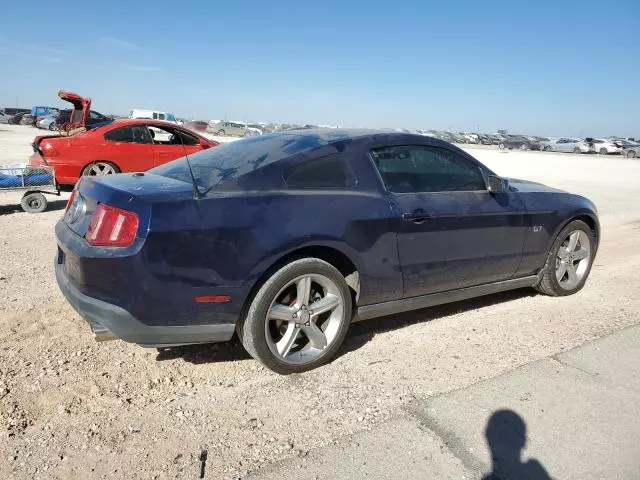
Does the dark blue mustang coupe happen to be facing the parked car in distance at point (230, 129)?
no

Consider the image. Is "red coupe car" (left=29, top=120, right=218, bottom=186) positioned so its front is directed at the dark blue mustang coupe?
no

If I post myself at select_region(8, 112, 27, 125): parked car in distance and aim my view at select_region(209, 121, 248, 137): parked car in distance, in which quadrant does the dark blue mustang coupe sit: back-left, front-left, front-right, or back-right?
front-right

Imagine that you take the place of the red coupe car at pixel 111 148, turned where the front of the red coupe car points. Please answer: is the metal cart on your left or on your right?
on your right

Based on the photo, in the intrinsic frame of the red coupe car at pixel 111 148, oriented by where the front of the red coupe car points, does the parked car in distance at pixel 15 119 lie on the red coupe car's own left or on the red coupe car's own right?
on the red coupe car's own left

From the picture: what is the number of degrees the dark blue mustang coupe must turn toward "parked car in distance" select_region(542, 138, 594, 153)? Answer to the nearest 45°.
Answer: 0° — it already faces it

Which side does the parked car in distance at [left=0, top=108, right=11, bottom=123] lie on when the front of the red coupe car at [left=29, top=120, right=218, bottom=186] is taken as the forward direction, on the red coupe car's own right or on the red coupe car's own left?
on the red coupe car's own left

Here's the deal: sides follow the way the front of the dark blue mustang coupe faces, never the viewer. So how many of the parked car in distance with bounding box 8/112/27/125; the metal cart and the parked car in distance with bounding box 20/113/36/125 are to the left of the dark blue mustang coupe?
3

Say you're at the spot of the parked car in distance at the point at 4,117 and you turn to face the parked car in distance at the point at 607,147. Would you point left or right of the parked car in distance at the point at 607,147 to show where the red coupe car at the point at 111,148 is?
right

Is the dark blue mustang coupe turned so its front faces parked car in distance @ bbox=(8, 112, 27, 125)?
no

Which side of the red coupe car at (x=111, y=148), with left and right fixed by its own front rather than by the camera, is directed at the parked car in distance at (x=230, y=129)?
left

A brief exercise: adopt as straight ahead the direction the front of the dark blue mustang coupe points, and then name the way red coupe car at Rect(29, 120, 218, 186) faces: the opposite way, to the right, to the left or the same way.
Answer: the same way

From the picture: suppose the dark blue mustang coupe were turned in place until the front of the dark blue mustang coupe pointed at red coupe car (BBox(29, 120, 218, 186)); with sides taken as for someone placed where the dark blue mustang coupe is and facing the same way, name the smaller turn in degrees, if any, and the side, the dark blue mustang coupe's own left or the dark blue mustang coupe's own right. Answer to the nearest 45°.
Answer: approximately 90° to the dark blue mustang coupe's own left

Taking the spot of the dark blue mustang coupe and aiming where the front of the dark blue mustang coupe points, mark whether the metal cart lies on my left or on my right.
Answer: on my left

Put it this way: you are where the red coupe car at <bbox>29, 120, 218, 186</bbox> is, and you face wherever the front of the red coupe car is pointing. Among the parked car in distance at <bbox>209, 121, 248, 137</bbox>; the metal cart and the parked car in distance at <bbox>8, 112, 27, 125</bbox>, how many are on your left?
2

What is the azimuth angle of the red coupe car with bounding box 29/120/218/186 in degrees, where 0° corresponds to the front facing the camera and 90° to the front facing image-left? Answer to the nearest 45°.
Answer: approximately 270°

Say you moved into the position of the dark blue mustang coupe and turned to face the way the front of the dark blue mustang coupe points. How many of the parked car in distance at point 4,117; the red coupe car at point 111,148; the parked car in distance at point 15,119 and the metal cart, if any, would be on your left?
4

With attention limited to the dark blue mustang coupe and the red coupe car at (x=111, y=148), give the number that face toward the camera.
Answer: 0

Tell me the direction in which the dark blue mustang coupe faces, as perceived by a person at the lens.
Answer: facing away from the viewer and to the right of the viewer
